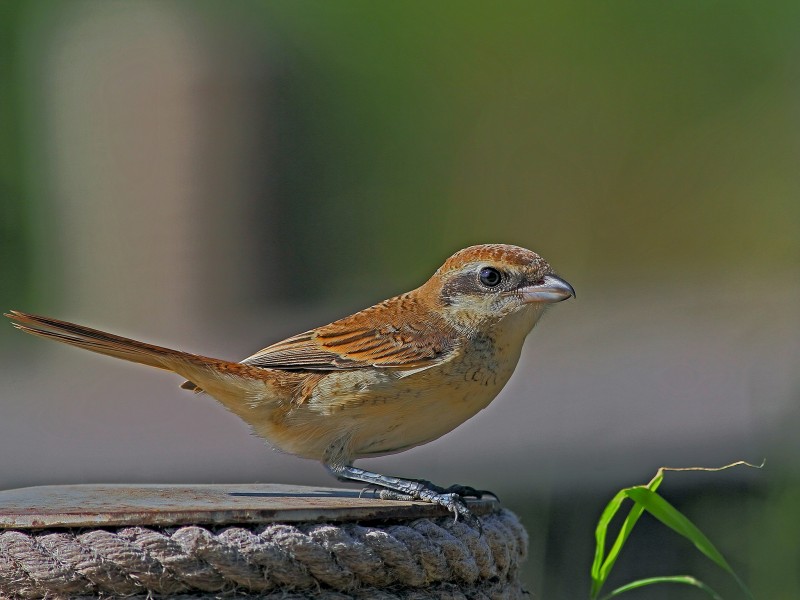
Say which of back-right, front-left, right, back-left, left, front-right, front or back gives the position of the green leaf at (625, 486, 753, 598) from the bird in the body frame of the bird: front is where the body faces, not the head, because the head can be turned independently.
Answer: front-right

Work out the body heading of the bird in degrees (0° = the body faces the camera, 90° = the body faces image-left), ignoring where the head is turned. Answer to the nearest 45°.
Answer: approximately 270°
